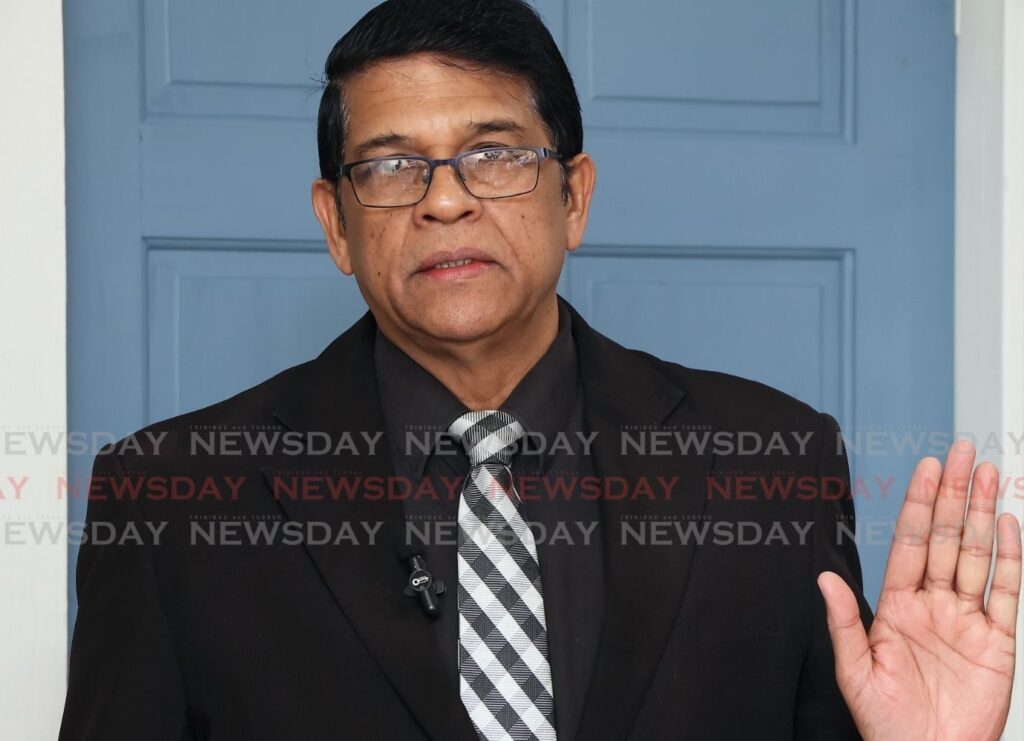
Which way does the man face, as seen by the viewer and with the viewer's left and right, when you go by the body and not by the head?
facing the viewer

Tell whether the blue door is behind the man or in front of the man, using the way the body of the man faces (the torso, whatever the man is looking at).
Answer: behind
